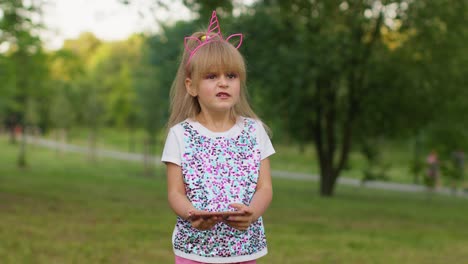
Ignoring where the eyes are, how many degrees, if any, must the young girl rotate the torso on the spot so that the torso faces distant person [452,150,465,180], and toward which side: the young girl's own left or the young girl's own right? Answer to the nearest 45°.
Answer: approximately 135° to the young girl's own left

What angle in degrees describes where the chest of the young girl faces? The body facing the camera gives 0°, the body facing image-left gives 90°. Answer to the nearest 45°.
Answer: approximately 0°
